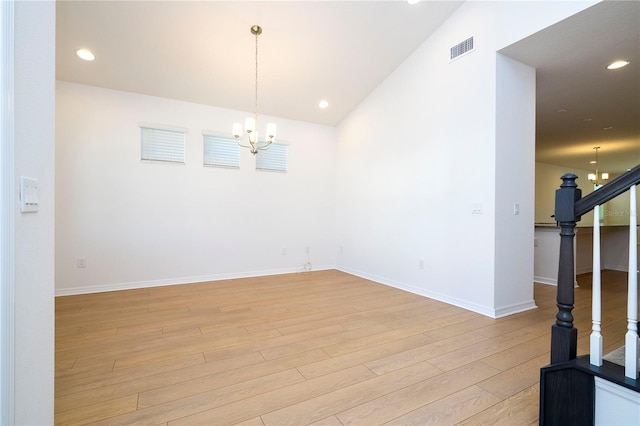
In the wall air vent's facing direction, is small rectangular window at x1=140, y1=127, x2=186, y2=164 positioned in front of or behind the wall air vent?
in front

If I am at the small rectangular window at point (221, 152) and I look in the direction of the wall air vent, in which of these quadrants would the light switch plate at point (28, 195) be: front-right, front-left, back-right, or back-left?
front-right

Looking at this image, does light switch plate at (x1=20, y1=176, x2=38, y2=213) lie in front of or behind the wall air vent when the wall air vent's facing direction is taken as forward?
in front

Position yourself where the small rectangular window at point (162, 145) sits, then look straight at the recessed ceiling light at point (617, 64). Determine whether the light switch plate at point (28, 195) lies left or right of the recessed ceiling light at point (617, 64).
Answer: right

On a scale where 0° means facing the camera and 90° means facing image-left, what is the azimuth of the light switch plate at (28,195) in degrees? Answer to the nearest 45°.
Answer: approximately 315°

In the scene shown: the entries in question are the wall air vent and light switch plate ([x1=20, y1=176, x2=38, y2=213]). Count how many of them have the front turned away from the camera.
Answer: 0

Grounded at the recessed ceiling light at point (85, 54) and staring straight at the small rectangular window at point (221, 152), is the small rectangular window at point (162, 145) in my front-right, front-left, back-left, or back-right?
front-left

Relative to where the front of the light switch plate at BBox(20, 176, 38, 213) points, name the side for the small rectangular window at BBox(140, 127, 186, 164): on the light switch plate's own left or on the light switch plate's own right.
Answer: on the light switch plate's own left

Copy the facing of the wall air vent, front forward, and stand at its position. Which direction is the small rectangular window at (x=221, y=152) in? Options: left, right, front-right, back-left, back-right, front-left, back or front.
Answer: front-right

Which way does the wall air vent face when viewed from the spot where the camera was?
facing the viewer and to the left of the viewer
